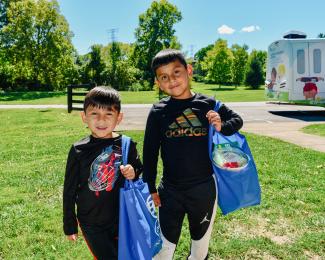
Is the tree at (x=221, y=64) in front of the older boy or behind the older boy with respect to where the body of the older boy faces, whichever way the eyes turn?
behind

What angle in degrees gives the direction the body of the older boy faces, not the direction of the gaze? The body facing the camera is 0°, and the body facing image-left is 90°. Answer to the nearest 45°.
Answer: approximately 0°

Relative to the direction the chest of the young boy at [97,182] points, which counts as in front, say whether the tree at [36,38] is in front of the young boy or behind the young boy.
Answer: behind

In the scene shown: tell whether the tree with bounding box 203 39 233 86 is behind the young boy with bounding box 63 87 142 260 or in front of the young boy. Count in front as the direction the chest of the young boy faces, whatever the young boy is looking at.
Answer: behind

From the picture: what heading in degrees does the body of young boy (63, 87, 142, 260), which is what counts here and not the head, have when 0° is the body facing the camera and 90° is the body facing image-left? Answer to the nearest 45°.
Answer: approximately 0°
